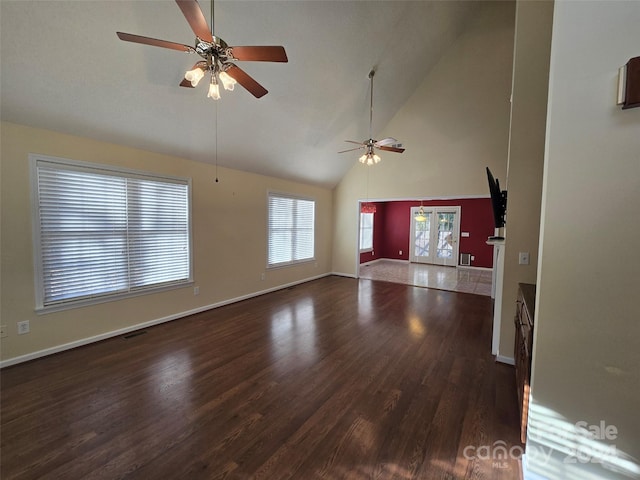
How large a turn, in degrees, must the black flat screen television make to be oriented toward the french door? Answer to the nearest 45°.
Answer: approximately 90° to its right

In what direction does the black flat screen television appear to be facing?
to the viewer's left

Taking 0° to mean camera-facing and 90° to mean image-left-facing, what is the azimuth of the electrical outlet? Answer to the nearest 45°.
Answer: approximately 315°

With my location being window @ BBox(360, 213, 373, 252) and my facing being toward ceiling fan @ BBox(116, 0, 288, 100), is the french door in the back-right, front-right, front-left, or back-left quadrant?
back-left

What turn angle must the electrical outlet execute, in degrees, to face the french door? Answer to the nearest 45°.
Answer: approximately 45° to its left

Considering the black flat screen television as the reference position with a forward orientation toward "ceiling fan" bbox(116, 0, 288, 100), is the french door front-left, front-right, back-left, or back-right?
back-right
